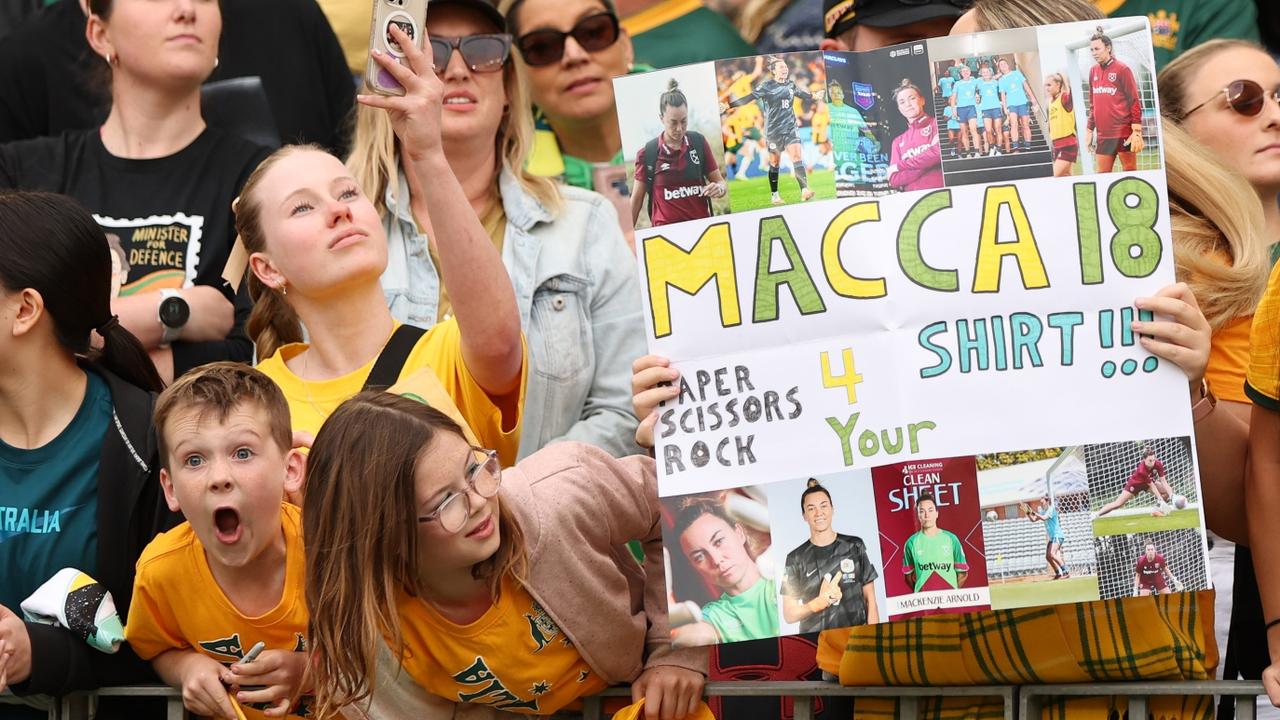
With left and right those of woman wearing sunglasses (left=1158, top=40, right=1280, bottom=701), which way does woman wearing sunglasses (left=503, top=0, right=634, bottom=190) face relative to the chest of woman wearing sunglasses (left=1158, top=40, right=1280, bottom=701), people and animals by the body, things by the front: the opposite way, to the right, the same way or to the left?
the same way

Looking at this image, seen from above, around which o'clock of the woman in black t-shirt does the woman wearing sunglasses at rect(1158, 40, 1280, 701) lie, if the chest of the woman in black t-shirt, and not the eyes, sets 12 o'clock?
The woman wearing sunglasses is roughly at 10 o'clock from the woman in black t-shirt.

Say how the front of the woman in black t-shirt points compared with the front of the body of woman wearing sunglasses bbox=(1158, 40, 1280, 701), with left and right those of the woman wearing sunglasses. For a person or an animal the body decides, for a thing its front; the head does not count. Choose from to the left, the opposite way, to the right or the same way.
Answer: the same way

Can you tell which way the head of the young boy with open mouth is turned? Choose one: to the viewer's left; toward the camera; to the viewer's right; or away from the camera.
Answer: toward the camera

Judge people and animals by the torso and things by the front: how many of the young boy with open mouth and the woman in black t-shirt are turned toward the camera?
2

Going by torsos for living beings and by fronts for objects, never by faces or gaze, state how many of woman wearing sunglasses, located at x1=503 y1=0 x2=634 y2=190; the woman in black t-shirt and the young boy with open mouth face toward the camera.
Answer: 3

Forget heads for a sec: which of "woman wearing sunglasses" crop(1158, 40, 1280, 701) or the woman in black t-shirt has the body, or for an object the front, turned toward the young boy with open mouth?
the woman in black t-shirt

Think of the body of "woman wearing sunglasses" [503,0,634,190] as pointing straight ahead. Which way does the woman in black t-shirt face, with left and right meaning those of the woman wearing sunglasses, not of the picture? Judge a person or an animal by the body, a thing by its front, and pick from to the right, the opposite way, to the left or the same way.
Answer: the same way

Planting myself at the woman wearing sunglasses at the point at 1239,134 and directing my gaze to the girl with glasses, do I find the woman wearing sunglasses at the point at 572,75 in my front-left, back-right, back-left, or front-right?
front-right

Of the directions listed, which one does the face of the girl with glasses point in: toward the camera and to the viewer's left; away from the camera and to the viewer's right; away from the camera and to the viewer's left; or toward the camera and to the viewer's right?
toward the camera and to the viewer's right

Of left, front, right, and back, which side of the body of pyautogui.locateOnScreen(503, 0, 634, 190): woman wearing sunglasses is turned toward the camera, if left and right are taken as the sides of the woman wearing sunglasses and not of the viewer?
front

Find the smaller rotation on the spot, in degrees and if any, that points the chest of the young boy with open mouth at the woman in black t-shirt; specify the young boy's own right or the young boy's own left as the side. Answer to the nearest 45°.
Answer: approximately 180°

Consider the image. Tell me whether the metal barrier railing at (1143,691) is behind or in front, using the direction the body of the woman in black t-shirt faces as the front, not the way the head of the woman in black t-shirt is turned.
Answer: in front
